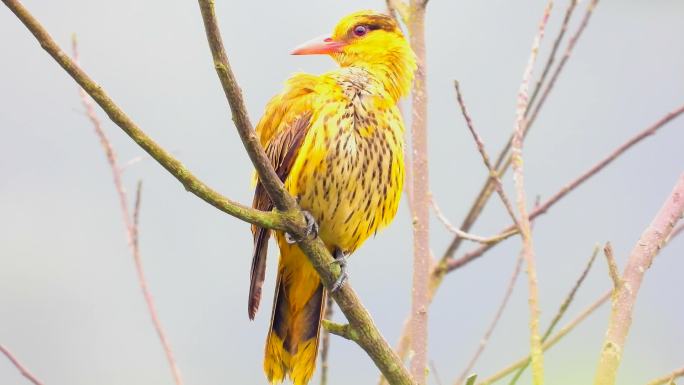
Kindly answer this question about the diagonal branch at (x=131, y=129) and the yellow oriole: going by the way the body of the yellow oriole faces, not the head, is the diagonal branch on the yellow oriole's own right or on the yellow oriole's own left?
on the yellow oriole's own right

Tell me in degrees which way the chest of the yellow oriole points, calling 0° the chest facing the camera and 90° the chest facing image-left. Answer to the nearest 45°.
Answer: approximately 315°

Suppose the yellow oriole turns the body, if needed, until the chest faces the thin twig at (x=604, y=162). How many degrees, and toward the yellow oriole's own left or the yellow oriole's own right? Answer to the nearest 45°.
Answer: approximately 45° to the yellow oriole's own left

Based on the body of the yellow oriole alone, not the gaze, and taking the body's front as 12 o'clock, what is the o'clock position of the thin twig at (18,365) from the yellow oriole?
The thin twig is roughly at 5 o'clock from the yellow oriole.

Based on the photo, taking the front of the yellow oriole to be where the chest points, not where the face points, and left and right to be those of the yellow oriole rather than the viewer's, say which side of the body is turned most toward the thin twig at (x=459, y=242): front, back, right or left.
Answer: left
